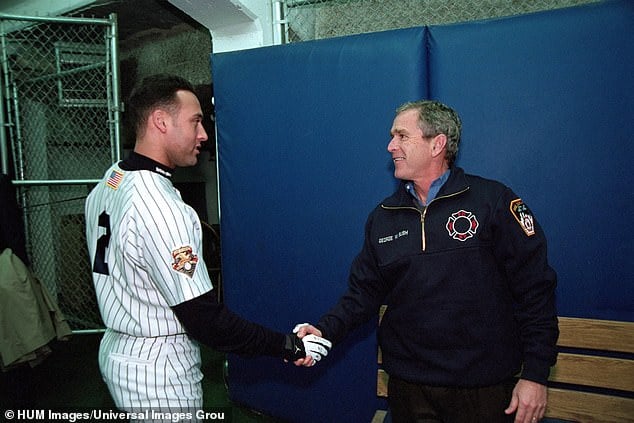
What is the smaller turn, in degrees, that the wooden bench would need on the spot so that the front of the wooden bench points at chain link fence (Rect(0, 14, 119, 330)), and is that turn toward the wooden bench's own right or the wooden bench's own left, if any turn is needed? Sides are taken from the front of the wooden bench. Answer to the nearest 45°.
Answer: approximately 90° to the wooden bench's own right

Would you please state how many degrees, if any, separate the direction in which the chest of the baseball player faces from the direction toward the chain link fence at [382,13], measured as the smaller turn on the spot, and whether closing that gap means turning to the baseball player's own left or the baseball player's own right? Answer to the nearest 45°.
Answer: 0° — they already face it

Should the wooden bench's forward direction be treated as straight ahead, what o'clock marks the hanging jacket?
The hanging jacket is roughly at 3 o'clock from the wooden bench.

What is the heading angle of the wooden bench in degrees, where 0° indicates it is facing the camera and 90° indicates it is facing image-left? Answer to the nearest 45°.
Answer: approximately 0°

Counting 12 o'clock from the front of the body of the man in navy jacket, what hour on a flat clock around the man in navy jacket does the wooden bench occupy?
The wooden bench is roughly at 6 o'clock from the man in navy jacket.

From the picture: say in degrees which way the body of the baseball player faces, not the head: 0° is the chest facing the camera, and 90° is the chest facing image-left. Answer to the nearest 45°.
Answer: approximately 225°

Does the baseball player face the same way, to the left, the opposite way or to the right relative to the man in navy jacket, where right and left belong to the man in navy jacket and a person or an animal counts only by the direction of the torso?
the opposite way

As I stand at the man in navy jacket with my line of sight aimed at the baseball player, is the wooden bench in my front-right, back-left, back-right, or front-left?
back-right

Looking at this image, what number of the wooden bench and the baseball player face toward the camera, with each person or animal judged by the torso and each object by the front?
1

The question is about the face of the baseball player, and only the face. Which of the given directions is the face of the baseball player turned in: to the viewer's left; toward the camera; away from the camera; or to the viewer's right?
to the viewer's right

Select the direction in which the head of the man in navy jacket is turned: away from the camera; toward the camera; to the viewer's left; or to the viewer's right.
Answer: to the viewer's left

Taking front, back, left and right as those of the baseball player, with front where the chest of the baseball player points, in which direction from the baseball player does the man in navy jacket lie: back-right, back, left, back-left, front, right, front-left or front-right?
front-right

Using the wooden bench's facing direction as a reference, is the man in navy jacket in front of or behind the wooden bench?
in front

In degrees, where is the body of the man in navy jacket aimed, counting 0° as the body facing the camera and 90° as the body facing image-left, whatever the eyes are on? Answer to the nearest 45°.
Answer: approximately 45°

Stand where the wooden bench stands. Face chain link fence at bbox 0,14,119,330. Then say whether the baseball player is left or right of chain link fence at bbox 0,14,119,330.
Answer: left
